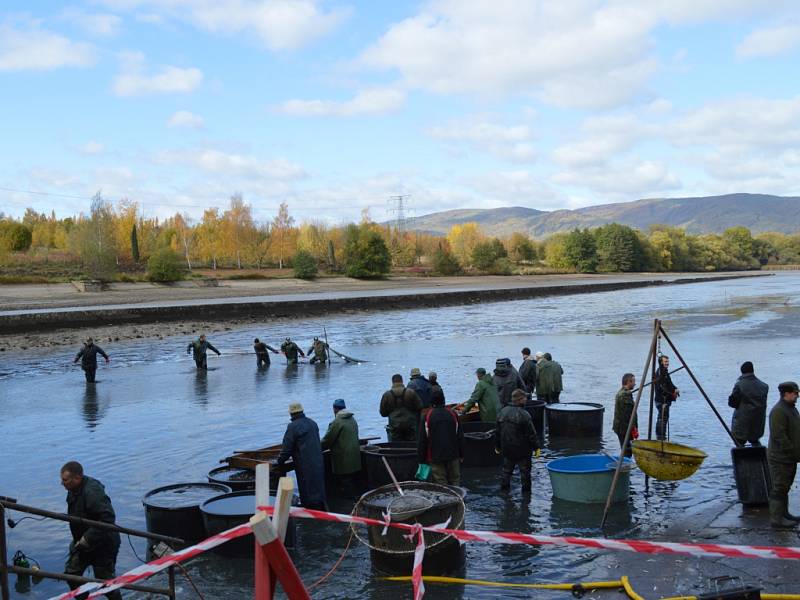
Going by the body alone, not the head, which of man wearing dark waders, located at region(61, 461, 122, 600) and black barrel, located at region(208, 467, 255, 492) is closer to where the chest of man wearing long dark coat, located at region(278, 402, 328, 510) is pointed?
the black barrel

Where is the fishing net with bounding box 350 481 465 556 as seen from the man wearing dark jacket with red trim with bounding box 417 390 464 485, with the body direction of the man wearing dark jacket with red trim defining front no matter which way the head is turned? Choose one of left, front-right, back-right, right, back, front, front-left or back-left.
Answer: back

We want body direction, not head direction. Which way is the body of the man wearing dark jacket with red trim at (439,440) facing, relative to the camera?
away from the camera

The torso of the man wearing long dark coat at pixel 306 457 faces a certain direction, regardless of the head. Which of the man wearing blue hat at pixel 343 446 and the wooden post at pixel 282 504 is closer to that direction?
the man wearing blue hat

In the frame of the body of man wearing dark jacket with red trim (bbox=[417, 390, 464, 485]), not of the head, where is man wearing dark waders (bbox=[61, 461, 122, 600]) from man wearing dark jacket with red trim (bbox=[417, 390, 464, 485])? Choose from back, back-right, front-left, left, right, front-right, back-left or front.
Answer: back-left

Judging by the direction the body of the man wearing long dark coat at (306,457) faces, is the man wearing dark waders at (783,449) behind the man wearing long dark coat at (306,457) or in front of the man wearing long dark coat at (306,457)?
behind

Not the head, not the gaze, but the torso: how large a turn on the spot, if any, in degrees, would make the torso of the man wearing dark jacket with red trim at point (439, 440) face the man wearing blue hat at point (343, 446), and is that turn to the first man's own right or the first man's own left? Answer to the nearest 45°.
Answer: approximately 45° to the first man's own left

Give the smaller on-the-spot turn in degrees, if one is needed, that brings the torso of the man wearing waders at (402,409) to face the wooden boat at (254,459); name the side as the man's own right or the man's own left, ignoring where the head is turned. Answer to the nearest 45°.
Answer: approximately 135° to the man's own left

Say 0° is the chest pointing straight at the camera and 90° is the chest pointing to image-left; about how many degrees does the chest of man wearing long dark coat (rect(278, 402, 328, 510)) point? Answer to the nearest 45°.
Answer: approximately 135°

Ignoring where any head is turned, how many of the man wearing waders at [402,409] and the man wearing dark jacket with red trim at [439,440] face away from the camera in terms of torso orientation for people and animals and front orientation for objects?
2

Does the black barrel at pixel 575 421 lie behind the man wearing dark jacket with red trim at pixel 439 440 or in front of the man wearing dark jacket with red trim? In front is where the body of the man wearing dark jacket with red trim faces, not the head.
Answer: in front

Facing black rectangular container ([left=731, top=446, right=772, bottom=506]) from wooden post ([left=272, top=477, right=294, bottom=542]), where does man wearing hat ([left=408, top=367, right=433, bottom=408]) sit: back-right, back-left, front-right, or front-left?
front-left

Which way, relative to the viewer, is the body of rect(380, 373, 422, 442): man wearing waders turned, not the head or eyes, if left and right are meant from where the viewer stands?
facing away from the viewer

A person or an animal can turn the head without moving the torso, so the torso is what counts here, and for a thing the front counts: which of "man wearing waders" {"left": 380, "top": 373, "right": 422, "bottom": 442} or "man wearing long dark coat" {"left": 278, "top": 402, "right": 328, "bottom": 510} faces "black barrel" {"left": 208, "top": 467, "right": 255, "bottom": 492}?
the man wearing long dark coat
